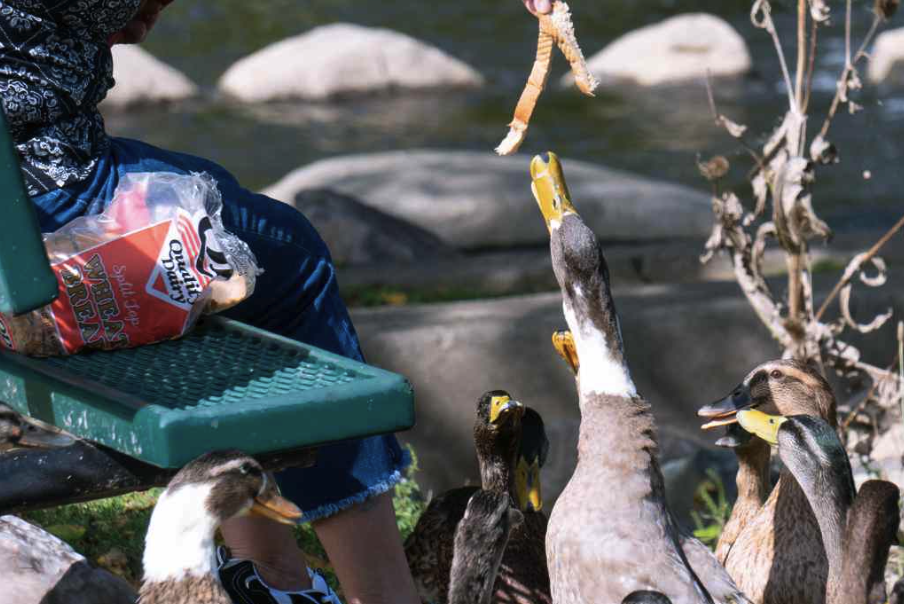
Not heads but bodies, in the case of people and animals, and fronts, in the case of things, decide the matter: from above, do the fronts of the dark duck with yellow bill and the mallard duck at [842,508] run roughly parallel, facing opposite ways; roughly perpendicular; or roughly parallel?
roughly perpendicular

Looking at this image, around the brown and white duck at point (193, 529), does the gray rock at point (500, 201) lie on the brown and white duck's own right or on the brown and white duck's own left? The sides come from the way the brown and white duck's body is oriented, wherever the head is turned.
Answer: on the brown and white duck's own left

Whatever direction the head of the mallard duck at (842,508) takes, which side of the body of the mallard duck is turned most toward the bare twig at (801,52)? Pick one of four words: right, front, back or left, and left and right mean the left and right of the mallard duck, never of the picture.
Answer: right

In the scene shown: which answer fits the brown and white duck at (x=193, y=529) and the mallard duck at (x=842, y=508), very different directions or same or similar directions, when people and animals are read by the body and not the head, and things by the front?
very different directions

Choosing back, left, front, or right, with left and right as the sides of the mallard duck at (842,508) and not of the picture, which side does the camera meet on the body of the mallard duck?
left

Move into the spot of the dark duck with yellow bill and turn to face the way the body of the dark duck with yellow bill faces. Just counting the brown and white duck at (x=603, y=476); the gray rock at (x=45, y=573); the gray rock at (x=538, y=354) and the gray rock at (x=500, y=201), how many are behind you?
2

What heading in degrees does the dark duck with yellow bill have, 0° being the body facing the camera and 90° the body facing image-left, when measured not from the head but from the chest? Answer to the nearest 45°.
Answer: approximately 0°
